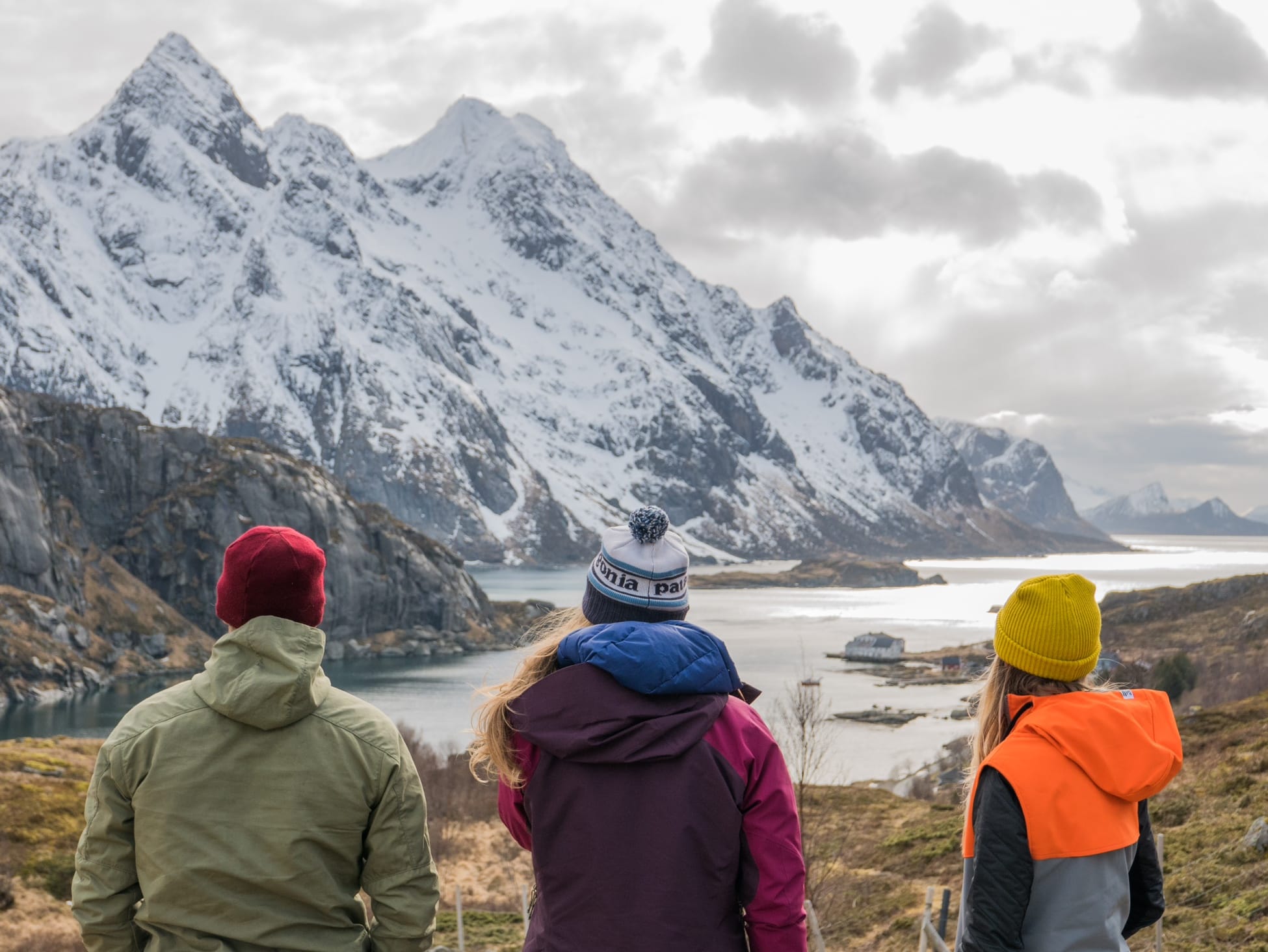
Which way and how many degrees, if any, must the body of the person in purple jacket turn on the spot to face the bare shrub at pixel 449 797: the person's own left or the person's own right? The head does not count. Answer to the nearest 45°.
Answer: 0° — they already face it

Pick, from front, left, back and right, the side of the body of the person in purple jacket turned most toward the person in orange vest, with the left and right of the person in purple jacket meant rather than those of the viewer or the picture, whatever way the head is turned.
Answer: right

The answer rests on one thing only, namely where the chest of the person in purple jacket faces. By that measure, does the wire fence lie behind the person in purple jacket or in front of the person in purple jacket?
in front

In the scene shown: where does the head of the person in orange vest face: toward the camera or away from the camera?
away from the camera

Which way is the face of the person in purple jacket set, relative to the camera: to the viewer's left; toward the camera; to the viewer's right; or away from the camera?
away from the camera

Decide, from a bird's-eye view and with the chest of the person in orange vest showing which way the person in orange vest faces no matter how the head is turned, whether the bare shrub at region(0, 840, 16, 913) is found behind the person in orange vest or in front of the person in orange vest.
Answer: in front

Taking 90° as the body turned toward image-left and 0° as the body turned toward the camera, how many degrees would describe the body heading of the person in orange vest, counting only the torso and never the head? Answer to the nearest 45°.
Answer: approximately 135°

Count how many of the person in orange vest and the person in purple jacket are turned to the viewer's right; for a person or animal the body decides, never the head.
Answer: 0

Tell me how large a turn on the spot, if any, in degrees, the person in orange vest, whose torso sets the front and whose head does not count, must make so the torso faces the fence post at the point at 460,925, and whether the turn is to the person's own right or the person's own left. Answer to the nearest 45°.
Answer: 0° — they already face it

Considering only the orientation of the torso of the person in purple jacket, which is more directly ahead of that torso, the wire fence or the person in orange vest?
the wire fence

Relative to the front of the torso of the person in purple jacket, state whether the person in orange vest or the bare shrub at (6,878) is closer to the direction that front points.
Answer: the bare shrub

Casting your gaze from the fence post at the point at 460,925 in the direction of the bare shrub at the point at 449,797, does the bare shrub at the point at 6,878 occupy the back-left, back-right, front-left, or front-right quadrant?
front-left

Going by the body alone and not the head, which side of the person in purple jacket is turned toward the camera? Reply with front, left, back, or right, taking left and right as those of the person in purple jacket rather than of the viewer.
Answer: back
